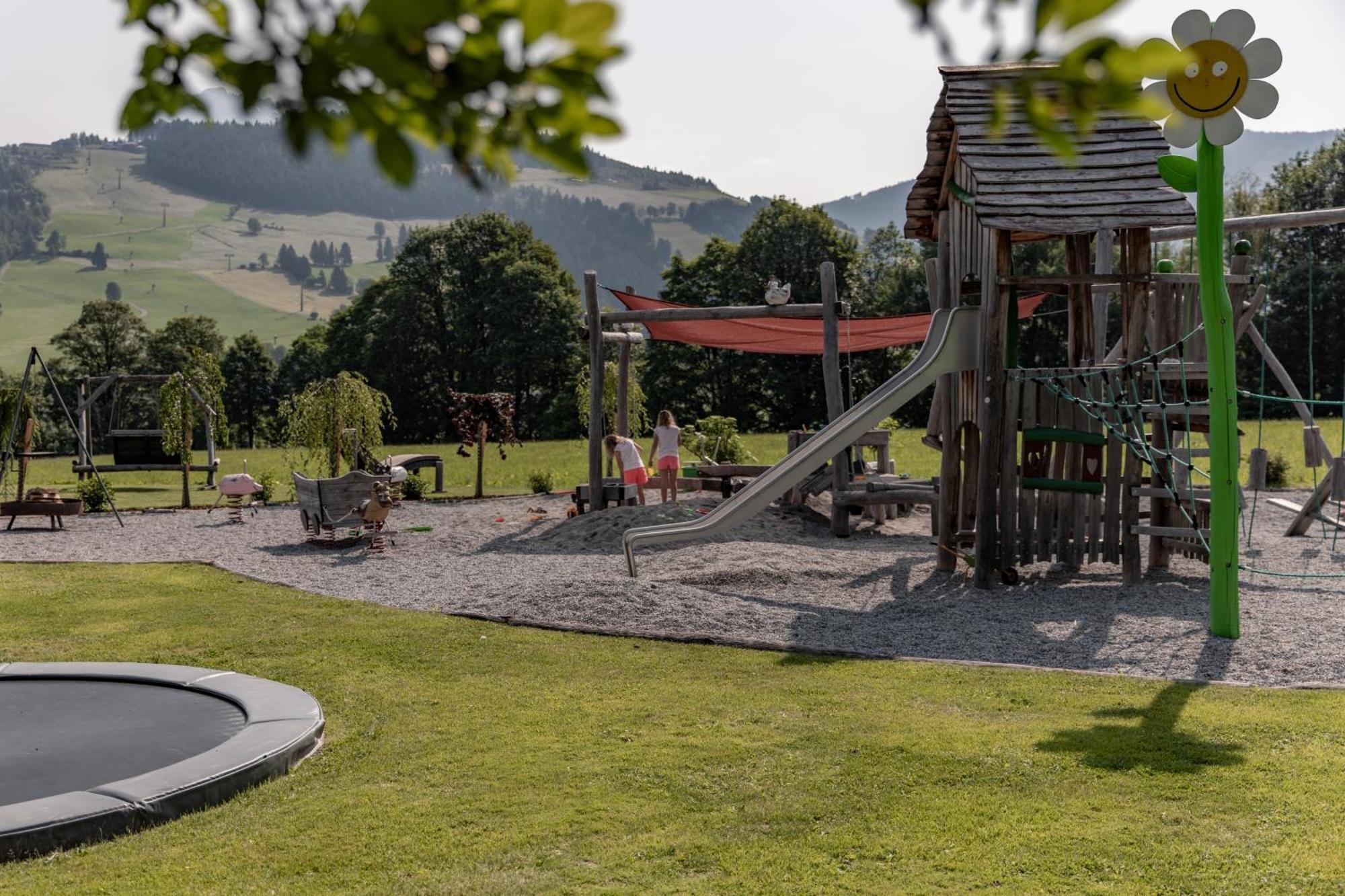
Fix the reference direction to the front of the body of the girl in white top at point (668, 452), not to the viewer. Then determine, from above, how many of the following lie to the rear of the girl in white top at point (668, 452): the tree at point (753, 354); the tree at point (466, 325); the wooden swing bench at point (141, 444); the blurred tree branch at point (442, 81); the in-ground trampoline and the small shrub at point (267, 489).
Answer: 2

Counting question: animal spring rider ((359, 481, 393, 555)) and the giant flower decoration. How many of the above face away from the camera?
0

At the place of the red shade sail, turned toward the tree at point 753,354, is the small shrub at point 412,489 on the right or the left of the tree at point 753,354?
left

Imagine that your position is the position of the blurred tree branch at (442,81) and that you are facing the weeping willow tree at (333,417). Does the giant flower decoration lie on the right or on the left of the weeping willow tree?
right

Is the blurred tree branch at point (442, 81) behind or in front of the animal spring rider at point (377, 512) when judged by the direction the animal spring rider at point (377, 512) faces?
in front

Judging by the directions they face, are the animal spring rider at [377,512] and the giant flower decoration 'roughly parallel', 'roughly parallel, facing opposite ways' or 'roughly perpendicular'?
roughly perpendicular

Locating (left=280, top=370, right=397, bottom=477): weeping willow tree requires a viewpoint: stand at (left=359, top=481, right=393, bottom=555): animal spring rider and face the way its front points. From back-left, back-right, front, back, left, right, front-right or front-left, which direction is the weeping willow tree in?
back-left
